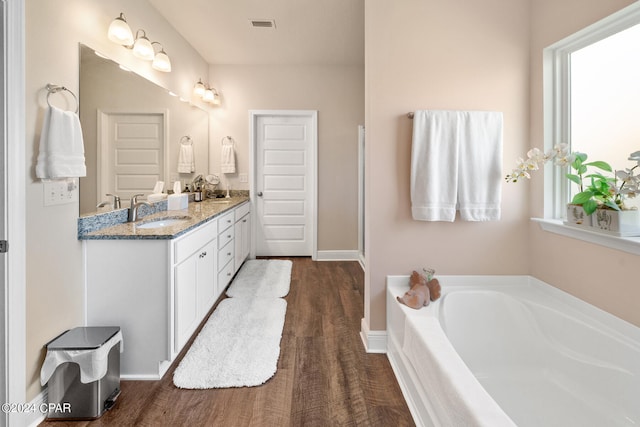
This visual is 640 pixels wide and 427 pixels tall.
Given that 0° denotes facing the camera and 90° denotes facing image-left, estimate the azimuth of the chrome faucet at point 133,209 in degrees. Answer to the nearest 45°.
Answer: approximately 270°

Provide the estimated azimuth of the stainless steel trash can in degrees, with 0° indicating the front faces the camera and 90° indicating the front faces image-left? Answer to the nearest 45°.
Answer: approximately 315°

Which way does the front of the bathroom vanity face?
to the viewer's right

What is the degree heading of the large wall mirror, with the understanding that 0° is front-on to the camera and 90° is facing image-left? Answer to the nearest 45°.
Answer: approximately 315°
